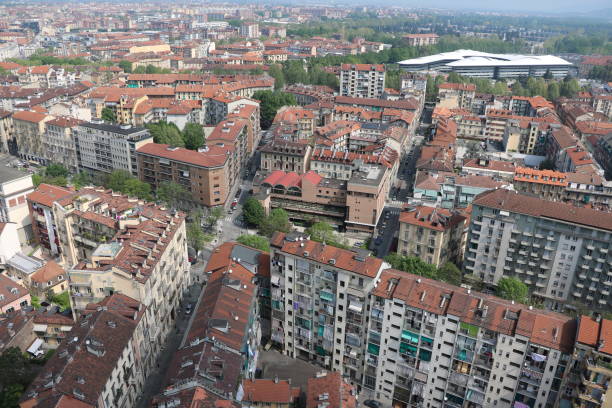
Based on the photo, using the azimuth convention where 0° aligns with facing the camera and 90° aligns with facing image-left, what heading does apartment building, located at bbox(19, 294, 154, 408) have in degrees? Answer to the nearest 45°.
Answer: approximately 270°

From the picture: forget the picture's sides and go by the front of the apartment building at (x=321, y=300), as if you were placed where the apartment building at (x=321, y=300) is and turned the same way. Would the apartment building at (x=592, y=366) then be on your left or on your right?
on your left

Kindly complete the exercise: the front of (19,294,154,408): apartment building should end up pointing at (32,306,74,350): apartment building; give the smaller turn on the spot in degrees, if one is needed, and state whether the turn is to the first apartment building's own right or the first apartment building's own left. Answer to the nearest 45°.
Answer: approximately 90° to the first apartment building's own left

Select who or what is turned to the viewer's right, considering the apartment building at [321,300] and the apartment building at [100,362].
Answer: the apartment building at [100,362]

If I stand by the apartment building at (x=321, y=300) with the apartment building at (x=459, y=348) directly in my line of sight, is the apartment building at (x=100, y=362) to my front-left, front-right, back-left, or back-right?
back-right

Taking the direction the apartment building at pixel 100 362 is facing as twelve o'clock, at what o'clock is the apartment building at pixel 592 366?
the apartment building at pixel 592 366 is roughly at 1 o'clock from the apartment building at pixel 100 362.

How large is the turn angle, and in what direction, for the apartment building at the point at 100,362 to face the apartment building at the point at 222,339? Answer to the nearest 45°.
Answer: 0° — it already faces it

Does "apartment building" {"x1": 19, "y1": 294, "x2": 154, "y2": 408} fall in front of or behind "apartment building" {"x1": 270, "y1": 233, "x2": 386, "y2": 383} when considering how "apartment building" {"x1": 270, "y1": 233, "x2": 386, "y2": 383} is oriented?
in front
